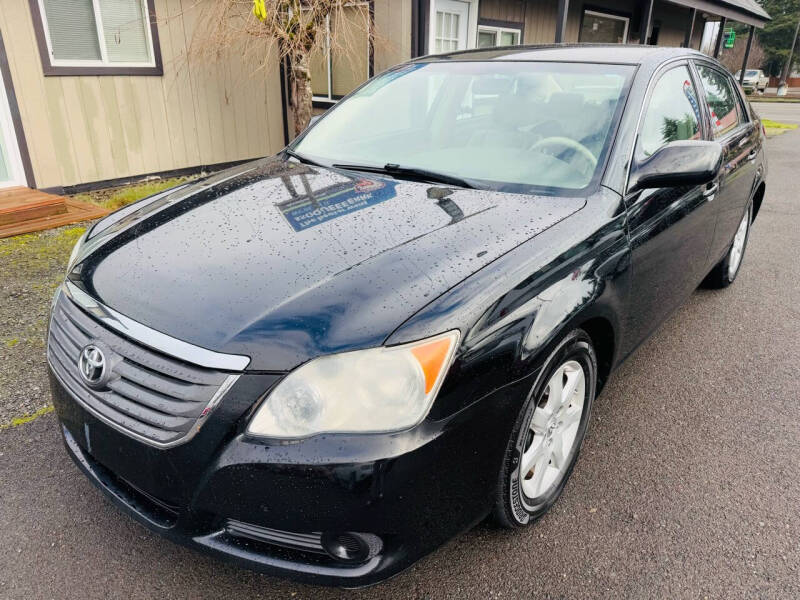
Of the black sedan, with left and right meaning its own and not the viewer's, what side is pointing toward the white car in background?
back

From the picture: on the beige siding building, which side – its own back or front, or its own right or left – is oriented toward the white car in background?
left

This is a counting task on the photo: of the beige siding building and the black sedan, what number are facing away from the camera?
0

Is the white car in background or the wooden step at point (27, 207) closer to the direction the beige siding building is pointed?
the wooden step

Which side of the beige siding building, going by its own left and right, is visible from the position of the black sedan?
front

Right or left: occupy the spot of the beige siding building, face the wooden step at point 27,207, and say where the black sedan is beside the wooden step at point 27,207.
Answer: left

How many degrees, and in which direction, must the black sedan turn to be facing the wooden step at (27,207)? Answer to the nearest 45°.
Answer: approximately 90° to its right

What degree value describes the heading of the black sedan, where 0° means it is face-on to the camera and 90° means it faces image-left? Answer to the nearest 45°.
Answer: approximately 45°

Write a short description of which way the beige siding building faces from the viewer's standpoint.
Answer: facing the viewer and to the right of the viewer
